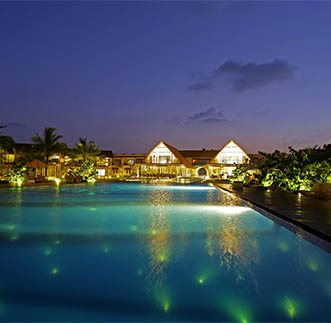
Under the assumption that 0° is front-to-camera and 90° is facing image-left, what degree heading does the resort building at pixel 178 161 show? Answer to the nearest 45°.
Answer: approximately 0°

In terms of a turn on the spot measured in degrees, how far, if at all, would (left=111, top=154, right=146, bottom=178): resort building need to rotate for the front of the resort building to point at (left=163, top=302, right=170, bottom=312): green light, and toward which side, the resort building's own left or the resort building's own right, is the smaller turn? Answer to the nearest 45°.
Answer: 0° — it already faces it

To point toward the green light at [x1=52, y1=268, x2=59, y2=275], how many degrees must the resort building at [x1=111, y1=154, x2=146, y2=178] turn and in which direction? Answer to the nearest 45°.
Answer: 0° — it already faces it

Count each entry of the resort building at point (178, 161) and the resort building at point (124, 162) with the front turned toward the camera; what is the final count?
2

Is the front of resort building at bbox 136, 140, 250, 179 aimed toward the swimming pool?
yes

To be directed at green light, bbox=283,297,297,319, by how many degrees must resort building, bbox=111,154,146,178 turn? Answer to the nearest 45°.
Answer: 0° — it already faces it
